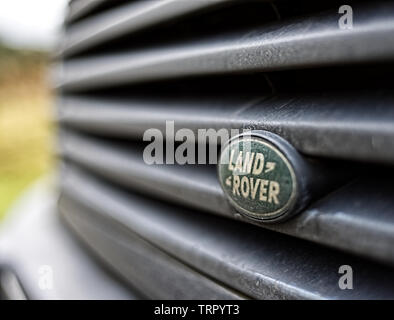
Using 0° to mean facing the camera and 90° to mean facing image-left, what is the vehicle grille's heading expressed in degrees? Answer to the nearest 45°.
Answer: approximately 45°
